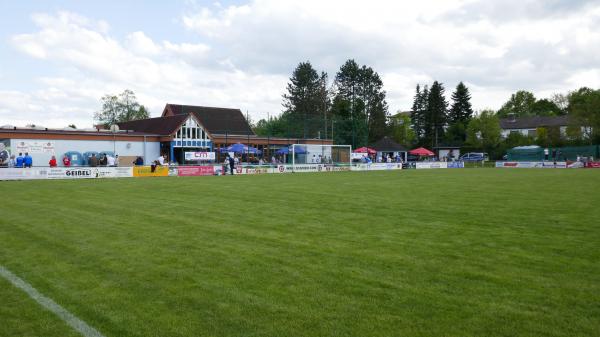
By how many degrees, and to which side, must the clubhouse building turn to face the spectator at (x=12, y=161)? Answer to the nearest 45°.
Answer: approximately 90° to its right

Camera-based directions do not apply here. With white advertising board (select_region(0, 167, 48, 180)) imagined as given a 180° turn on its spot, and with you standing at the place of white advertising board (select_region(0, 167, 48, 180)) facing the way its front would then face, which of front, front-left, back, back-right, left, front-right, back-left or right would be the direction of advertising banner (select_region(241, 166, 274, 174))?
right

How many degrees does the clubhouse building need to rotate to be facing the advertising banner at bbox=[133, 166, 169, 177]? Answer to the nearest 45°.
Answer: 0° — it already faces it

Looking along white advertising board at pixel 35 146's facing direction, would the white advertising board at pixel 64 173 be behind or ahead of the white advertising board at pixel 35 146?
ahead

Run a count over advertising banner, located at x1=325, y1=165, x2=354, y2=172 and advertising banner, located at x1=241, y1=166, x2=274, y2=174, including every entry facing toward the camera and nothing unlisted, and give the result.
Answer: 2

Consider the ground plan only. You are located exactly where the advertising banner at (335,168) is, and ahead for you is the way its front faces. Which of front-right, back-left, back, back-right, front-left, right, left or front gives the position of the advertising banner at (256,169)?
front-right

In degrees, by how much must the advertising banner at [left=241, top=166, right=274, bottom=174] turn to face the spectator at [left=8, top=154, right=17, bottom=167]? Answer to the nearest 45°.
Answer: approximately 90° to its right

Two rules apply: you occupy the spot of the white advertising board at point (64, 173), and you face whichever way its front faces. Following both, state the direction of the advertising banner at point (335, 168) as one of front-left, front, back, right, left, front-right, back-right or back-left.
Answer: left

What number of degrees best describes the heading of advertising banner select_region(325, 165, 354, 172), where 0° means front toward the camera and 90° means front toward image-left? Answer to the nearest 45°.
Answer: approximately 0°
